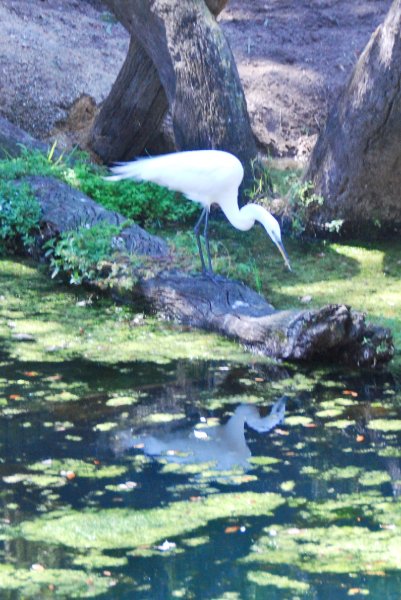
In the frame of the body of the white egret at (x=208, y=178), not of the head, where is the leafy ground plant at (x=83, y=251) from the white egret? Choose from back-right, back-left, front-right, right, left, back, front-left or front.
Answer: back

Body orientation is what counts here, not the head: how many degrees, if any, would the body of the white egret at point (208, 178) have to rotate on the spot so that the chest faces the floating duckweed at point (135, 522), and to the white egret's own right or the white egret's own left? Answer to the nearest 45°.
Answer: approximately 90° to the white egret's own right

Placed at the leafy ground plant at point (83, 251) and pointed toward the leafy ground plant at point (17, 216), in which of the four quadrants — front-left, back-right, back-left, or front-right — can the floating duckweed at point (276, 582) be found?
back-left

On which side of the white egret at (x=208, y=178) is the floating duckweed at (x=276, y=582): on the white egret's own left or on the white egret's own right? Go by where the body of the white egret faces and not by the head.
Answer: on the white egret's own right

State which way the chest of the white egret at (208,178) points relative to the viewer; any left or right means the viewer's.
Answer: facing to the right of the viewer

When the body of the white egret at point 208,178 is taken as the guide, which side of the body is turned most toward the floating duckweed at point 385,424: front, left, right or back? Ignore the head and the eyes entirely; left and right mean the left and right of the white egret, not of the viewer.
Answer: right

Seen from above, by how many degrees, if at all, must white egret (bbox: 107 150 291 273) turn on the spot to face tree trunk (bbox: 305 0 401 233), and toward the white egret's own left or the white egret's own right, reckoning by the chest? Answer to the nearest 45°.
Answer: approximately 45° to the white egret's own left

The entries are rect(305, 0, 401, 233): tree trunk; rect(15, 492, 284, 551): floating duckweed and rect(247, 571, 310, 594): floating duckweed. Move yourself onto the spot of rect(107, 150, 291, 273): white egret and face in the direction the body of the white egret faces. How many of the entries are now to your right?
2
